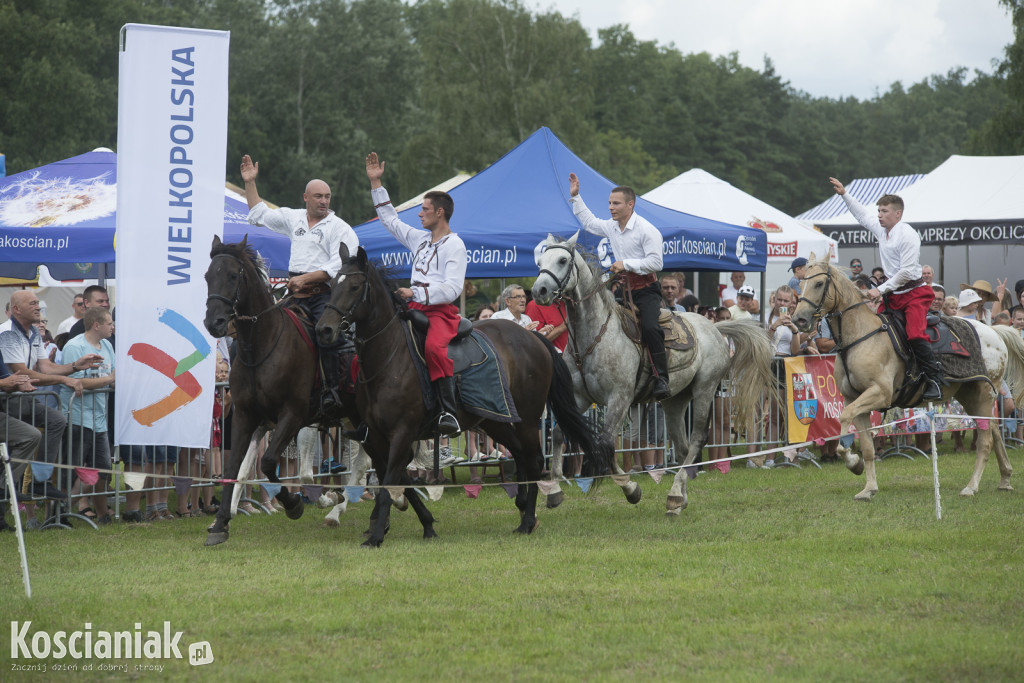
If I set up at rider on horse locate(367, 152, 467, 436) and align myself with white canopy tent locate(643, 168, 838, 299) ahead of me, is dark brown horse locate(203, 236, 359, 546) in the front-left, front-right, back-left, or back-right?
back-left

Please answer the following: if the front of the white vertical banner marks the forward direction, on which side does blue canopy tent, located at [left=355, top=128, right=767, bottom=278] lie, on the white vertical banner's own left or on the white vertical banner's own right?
on the white vertical banner's own left

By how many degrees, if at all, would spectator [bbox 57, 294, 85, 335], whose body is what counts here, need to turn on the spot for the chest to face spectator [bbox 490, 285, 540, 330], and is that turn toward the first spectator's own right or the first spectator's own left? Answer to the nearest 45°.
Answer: approximately 45° to the first spectator's own left

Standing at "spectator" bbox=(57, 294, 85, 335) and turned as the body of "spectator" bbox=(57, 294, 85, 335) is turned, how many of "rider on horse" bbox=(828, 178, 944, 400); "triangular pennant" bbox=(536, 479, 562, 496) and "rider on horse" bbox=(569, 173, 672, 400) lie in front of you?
3

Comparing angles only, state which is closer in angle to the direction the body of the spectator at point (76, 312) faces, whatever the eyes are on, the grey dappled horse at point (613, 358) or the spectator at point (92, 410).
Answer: the grey dappled horse

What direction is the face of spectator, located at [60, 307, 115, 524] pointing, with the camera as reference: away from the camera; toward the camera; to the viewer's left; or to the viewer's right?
to the viewer's right

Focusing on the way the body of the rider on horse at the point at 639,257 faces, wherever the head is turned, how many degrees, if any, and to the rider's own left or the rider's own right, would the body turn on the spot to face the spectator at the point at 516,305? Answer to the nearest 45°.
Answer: approximately 90° to the rider's own right

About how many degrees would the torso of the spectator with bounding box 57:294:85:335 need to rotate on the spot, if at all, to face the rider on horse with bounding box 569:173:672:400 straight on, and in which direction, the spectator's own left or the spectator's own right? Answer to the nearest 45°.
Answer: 0° — they already face them

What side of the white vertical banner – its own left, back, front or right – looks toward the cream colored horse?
left

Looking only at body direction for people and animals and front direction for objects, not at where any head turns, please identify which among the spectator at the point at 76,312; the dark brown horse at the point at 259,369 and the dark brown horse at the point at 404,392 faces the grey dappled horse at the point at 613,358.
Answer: the spectator
